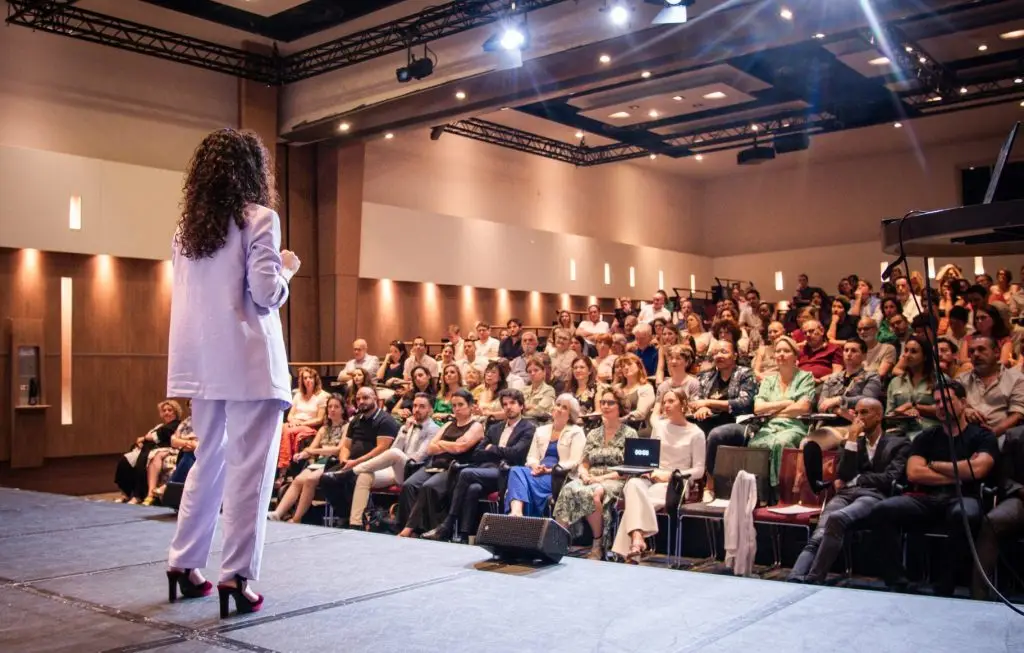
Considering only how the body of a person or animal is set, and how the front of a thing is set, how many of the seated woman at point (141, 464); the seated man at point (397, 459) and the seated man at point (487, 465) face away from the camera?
0

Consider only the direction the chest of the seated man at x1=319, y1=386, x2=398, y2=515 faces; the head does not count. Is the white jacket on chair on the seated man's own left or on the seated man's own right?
on the seated man's own left

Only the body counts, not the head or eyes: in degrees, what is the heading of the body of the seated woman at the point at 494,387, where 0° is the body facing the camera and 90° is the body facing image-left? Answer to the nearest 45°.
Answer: approximately 45°

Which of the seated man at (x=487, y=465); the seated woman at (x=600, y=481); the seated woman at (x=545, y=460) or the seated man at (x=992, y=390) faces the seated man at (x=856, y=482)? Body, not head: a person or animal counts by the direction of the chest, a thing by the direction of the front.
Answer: the seated man at (x=992, y=390)

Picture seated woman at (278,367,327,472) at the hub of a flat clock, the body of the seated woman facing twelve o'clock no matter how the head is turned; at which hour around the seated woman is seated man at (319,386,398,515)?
The seated man is roughly at 10 o'clock from the seated woman.

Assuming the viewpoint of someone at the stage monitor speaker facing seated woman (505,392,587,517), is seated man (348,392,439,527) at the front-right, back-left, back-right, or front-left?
front-left

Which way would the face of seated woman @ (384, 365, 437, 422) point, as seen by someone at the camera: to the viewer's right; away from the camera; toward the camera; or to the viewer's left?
toward the camera

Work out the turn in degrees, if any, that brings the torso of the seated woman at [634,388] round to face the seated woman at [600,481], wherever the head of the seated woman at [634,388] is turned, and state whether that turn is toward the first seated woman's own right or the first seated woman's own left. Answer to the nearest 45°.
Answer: approximately 45° to the first seated woman's own left

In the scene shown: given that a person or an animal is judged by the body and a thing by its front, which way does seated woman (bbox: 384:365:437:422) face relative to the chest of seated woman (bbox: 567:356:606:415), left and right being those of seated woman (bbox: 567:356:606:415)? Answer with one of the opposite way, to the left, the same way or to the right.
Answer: the same way

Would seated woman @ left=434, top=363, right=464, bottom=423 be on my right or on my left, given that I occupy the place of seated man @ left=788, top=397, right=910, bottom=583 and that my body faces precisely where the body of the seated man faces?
on my right

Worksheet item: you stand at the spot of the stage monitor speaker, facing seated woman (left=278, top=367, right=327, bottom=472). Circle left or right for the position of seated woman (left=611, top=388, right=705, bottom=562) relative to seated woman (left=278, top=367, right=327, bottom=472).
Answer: right

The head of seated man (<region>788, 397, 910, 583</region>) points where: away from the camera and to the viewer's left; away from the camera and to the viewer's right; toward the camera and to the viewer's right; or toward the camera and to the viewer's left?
toward the camera and to the viewer's left

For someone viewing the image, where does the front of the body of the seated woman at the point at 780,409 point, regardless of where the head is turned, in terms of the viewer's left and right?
facing the viewer and to the left of the viewer

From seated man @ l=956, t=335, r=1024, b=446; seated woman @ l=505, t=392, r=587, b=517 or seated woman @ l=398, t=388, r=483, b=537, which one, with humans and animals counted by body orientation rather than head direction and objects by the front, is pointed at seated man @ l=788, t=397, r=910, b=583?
seated man @ l=956, t=335, r=1024, b=446

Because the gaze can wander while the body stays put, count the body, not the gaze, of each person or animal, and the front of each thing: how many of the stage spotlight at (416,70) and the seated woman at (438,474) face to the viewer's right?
0

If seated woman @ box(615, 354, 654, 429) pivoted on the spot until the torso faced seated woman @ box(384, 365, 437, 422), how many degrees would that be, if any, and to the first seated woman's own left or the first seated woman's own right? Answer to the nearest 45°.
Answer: approximately 90° to the first seated woman's own right

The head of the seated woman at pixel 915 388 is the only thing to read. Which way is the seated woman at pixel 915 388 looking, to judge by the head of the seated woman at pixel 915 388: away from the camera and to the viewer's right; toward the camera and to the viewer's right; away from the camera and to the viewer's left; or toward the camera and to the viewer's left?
toward the camera and to the viewer's left

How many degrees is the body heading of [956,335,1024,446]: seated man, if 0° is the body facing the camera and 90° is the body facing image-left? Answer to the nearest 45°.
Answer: approximately 45°

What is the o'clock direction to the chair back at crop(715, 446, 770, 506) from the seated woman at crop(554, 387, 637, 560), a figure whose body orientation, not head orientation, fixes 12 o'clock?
The chair back is roughly at 8 o'clock from the seated woman.
